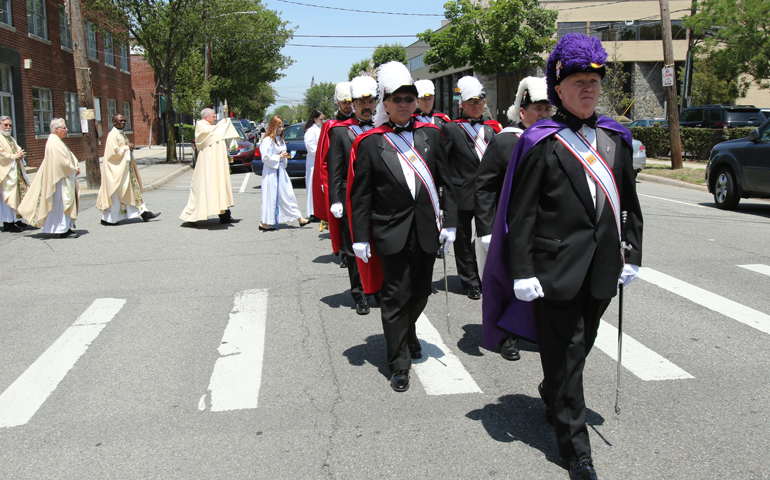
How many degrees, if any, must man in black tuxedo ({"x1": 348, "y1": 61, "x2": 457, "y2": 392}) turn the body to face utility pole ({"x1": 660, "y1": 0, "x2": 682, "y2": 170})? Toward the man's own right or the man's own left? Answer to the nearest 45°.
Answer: approximately 135° to the man's own left

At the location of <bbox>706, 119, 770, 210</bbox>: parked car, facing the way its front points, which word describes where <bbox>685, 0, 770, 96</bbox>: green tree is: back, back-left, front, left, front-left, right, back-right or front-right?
right

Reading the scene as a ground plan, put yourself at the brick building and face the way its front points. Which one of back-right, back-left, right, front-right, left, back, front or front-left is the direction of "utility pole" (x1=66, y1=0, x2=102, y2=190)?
front-right
